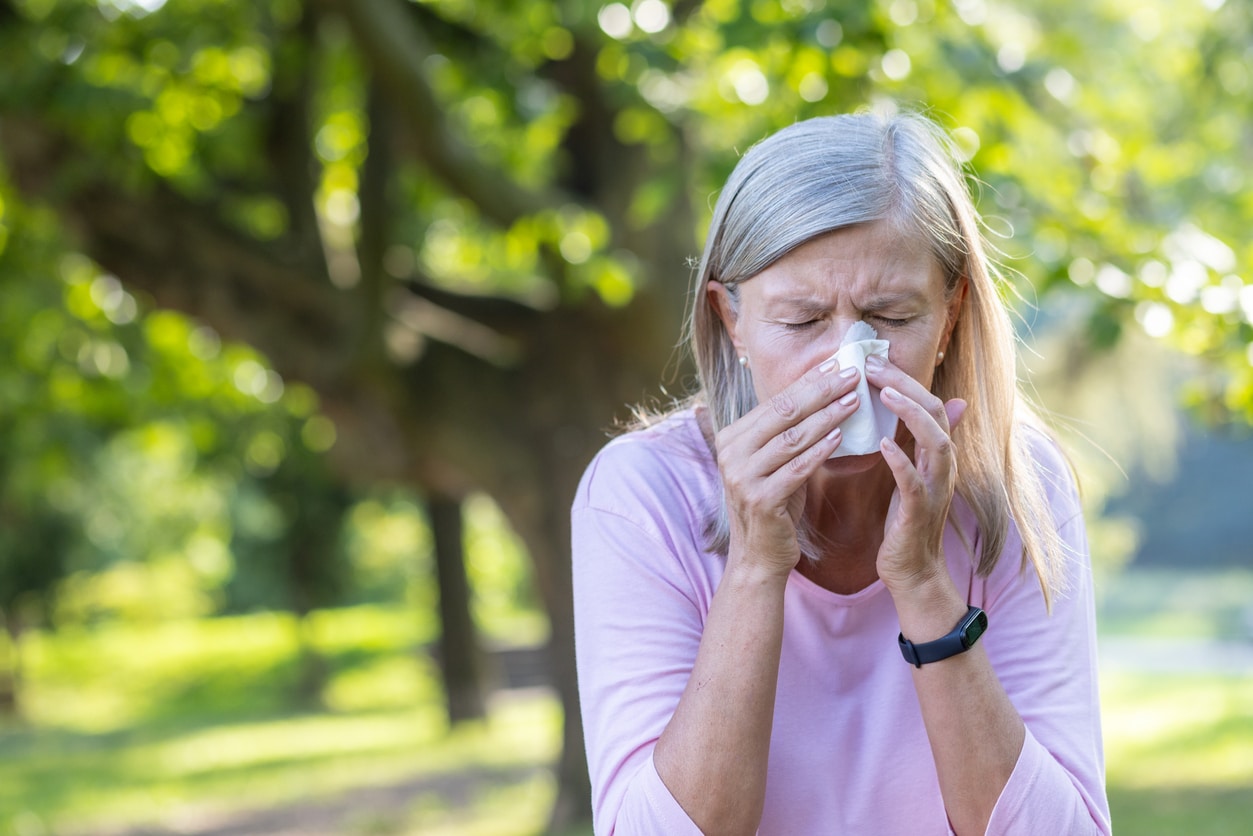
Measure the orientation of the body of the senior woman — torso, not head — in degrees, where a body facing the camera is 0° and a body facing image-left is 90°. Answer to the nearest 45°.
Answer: approximately 0°

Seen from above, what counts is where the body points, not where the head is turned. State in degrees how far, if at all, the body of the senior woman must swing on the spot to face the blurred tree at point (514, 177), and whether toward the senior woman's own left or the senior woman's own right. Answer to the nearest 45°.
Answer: approximately 180°

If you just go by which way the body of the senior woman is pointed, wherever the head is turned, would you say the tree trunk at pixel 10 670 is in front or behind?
behind
